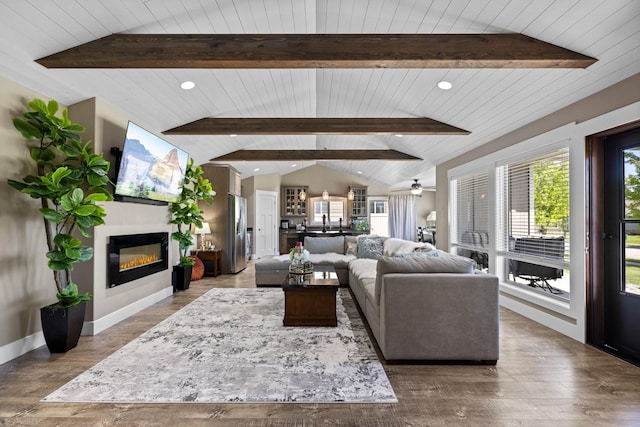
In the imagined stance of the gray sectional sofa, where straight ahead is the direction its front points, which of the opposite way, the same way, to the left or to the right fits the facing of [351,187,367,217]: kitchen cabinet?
to the left

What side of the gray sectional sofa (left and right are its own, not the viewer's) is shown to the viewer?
left

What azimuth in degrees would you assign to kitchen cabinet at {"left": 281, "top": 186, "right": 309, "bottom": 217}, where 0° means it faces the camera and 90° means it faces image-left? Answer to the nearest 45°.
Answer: approximately 0°

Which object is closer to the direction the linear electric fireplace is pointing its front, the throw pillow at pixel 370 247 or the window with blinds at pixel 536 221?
the window with blinds

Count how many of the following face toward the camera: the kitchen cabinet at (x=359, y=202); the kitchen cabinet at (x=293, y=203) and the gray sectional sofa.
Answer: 2

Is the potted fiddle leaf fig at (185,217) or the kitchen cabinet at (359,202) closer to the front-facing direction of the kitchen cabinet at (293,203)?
the potted fiddle leaf fig

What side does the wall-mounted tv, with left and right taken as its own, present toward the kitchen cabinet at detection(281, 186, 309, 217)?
left

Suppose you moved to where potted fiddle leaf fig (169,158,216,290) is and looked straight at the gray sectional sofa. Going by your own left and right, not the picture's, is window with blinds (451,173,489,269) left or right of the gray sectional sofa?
left

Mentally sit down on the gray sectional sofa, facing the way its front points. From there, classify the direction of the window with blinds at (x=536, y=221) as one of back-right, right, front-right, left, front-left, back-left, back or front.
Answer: back-right

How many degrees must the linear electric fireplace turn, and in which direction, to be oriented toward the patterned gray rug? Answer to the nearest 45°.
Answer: approximately 45° to its right

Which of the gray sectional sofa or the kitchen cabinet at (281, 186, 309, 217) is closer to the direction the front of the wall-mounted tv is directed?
the gray sectional sofa

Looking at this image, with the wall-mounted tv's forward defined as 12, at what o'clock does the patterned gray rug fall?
The patterned gray rug is roughly at 1 o'clock from the wall-mounted tv.

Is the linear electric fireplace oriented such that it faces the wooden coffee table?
yes
